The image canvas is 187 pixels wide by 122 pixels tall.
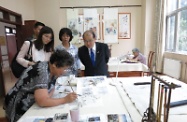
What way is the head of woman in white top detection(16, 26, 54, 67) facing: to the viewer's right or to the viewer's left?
to the viewer's right

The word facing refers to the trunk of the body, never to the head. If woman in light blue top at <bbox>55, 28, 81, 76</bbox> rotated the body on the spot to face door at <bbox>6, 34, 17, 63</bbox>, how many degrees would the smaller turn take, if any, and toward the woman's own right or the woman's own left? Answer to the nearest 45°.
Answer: approximately 135° to the woman's own right

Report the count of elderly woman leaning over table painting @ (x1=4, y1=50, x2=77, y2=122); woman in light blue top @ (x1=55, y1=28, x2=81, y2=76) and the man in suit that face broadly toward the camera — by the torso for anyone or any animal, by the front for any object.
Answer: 2

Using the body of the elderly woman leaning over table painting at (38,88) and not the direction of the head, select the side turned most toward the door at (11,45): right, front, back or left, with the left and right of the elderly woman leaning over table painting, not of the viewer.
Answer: left

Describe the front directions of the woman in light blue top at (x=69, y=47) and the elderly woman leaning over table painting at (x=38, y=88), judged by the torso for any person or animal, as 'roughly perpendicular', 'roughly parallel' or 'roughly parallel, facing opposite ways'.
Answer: roughly perpendicular

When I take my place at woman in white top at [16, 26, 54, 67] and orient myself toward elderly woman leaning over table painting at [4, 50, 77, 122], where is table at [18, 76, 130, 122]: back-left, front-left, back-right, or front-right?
front-left

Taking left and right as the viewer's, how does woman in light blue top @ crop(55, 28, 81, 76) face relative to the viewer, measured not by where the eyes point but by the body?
facing the viewer

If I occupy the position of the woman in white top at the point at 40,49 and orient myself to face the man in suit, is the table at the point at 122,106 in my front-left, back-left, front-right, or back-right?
front-right

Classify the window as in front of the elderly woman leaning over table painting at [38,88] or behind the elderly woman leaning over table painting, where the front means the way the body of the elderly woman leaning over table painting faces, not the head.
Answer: in front

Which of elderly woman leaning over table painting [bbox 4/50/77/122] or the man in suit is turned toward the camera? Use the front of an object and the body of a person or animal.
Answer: the man in suit

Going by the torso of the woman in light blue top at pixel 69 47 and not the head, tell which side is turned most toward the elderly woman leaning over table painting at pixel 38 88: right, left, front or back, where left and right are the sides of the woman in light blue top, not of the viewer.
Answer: front

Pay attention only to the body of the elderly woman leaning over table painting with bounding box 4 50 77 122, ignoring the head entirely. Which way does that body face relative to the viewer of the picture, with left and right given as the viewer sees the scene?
facing to the right of the viewer

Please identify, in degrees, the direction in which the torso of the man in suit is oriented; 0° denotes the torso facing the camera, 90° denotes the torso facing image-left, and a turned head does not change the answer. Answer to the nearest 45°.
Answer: approximately 0°

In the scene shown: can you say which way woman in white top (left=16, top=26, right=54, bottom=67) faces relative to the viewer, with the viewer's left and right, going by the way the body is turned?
facing the viewer and to the right of the viewer
